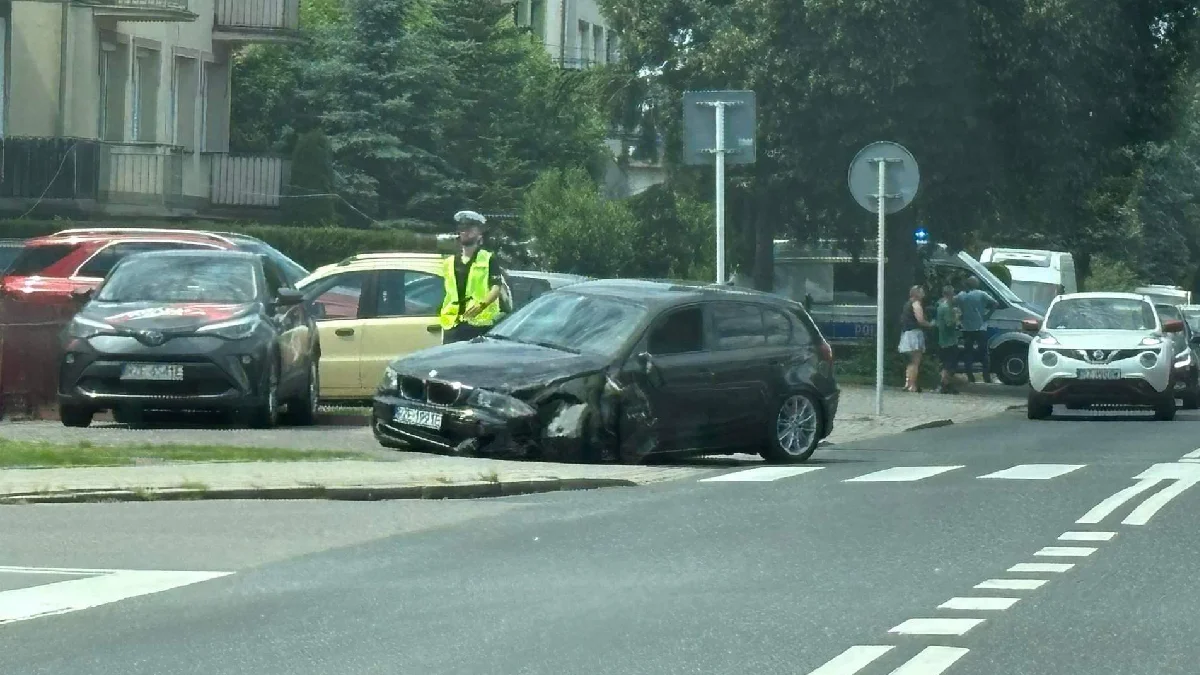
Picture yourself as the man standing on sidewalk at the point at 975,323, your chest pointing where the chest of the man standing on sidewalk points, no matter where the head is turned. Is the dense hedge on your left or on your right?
on your left

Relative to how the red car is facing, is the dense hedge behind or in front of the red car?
in front

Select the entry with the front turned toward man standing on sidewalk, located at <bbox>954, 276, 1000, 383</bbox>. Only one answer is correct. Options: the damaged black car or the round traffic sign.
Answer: the round traffic sign

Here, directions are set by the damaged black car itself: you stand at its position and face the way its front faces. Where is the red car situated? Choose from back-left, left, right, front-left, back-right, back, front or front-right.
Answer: right

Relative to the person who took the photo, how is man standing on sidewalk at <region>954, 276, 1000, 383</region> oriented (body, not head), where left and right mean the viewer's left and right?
facing away from the viewer

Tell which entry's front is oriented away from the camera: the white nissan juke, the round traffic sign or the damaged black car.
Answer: the round traffic sign

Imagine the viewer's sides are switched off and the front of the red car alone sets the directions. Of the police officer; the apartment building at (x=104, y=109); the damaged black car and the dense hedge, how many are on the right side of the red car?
2

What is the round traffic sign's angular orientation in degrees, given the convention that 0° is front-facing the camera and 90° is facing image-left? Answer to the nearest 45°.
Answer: approximately 180°

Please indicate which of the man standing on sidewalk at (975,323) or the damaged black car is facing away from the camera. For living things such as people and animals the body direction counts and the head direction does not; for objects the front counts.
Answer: the man standing on sidewalk

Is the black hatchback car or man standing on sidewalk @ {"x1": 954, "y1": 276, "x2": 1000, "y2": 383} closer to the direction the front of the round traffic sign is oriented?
the man standing on sidewalk

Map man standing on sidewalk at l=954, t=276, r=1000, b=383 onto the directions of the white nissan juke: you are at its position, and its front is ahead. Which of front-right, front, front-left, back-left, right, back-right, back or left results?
back

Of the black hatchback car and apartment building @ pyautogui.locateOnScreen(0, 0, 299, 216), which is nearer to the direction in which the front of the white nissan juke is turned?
the black hatchback car

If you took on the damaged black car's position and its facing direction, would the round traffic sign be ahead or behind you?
behind
